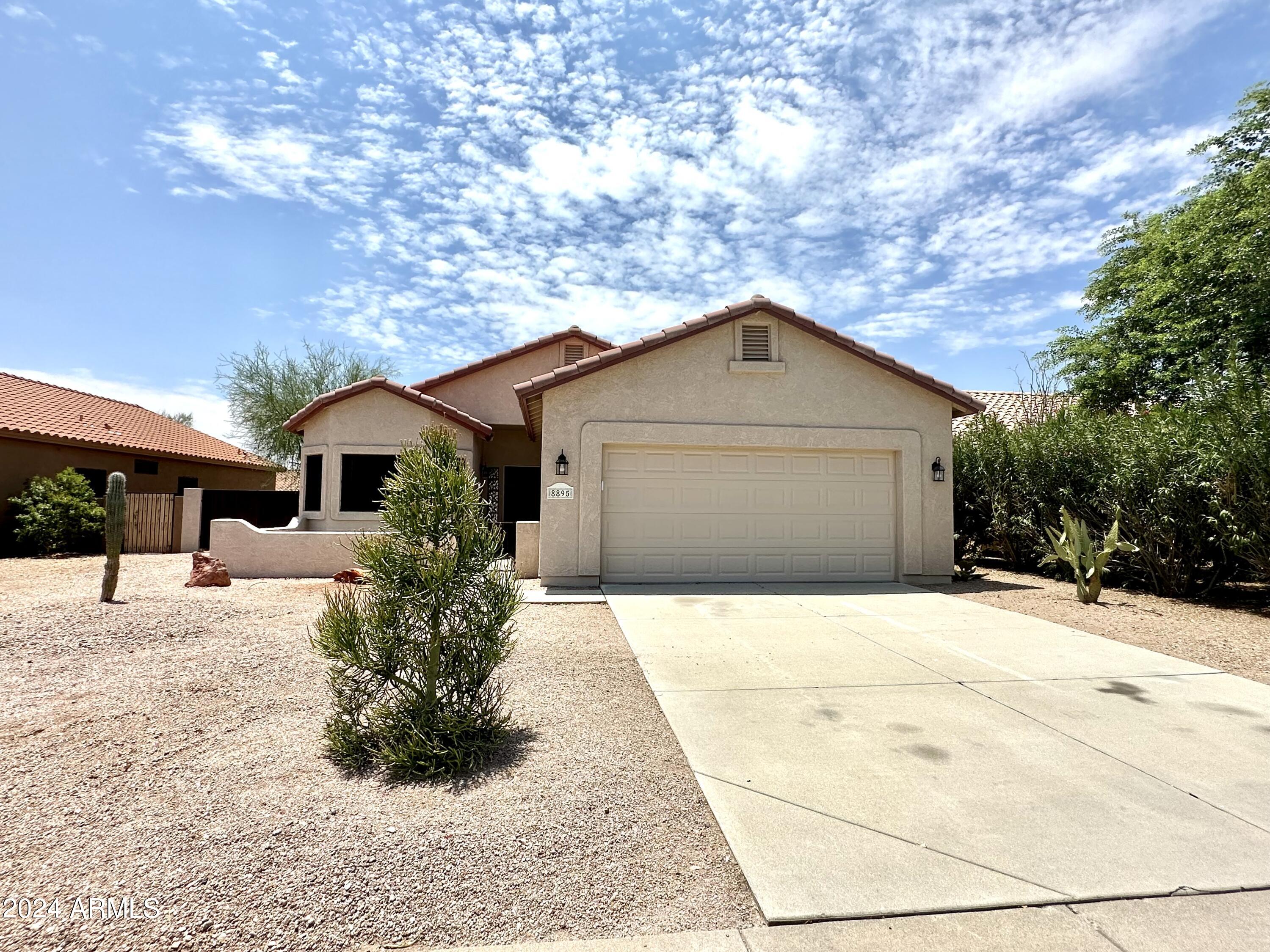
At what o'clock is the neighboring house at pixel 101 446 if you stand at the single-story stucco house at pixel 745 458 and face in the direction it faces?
The neighboring house is roughly at 4 o'clock from the single-story stucco house.

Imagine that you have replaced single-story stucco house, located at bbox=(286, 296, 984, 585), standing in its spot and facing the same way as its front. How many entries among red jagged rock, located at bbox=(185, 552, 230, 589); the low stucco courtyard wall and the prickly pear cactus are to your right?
2

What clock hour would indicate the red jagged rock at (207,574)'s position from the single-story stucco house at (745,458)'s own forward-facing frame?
The red jagged rock is roughly at 3 o'clock from the single-story stucco house.

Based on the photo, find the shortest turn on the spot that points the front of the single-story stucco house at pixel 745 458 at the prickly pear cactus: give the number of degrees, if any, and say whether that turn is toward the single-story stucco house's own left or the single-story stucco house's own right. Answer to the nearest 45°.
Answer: approximately 90° to the single-story stucco house's own left

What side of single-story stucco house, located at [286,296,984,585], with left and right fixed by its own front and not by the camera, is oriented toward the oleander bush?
left

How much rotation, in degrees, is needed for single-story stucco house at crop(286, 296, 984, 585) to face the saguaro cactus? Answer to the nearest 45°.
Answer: approximately 90° to its right

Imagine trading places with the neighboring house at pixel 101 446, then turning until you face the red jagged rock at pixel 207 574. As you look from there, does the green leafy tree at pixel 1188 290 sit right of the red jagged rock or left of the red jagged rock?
left

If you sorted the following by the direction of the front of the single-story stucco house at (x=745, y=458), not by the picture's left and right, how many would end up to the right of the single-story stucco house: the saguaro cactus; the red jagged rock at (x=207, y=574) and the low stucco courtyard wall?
3

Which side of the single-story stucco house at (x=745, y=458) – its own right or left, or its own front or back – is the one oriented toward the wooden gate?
right

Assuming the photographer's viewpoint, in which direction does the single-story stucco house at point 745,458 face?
facing the viewer

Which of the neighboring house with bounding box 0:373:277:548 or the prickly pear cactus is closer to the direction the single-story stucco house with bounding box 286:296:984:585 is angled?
the prickly pear cactus

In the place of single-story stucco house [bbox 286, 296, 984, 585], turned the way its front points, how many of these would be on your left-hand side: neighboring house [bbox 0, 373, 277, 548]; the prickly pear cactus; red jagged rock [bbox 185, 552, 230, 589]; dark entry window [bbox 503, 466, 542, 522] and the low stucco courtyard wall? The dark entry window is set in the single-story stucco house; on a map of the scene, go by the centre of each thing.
1

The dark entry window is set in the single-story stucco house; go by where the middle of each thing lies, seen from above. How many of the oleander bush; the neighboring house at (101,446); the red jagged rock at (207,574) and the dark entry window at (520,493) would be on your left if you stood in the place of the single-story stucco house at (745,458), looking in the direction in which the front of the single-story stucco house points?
1
